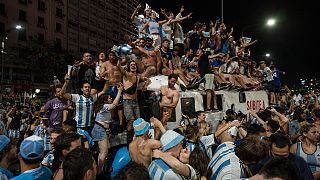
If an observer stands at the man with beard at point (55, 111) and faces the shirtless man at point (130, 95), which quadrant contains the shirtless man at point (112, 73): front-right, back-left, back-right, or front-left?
front-left

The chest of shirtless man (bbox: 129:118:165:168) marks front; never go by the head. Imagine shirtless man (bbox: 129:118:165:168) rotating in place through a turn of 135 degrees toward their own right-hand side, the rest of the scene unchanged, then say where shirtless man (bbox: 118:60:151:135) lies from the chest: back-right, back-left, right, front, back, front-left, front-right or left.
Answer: back

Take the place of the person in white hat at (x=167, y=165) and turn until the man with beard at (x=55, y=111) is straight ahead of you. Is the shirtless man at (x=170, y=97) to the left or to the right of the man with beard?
right

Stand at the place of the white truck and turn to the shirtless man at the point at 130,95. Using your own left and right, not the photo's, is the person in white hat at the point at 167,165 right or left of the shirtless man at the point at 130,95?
left

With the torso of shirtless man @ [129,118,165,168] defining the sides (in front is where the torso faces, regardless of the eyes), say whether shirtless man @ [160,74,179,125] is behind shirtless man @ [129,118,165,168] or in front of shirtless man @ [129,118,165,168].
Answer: in front

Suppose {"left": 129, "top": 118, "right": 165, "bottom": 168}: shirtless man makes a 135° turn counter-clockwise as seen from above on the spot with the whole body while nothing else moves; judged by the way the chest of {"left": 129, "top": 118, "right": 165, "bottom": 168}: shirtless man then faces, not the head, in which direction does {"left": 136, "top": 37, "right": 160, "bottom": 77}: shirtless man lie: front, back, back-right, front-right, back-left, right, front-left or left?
right

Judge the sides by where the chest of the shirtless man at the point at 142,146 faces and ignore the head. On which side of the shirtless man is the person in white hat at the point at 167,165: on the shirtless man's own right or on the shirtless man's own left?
on the shirtless man's own right

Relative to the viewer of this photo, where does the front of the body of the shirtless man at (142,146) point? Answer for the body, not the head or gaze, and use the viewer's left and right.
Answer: facing away from the viewer and to the right of the viewer

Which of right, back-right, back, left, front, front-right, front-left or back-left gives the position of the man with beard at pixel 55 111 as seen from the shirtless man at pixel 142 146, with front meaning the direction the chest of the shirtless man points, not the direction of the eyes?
left
